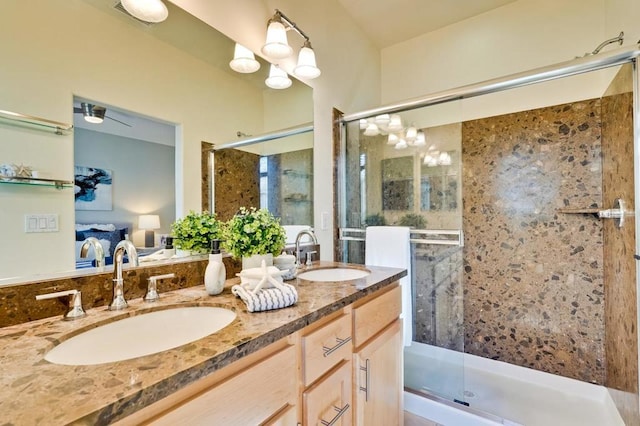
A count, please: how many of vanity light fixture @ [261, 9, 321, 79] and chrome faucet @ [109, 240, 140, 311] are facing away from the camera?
0

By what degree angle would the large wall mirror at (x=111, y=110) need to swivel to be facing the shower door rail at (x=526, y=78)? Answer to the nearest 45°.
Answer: approximately 45° to its left

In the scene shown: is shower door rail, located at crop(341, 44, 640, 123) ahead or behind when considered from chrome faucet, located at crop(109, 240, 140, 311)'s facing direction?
ahead

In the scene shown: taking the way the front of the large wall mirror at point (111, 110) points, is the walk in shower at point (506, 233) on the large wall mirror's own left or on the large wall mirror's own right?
on the large wall mirror's own left

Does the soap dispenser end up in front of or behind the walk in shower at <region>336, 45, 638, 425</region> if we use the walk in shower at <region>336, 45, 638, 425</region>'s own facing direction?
in front

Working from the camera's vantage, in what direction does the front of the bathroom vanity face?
facing the viewer and to the right of the viewer

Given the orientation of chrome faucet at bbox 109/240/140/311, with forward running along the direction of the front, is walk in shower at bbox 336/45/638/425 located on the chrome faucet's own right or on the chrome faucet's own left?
on the chrome faucet's own left

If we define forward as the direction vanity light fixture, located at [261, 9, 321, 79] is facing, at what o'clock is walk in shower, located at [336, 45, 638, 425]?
The walk in shower is roughly at 10 o'clock from the vanity light fixture.
